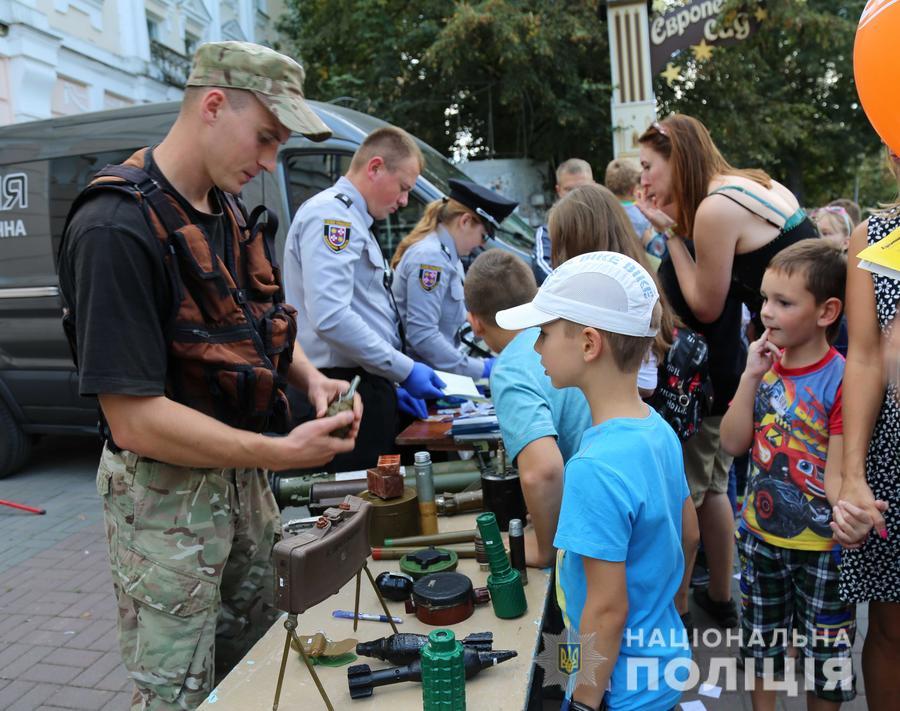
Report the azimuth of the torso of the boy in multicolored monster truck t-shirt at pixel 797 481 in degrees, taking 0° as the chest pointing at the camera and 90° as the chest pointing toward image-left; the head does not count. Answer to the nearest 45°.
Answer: approximately 45°

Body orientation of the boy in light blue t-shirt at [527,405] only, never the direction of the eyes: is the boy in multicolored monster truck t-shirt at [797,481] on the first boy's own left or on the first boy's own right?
on the first boy's own right

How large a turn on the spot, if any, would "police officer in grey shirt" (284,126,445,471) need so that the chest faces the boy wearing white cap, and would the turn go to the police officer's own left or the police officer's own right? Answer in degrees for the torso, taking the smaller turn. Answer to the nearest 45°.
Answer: approximately 90° to the police officer's own right

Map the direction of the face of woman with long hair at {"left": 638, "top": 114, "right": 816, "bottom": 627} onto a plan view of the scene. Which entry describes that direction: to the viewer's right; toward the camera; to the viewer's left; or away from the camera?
to the viewer's left

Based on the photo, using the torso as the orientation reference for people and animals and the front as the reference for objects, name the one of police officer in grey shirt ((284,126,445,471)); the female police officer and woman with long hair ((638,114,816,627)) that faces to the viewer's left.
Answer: the woman with long hair

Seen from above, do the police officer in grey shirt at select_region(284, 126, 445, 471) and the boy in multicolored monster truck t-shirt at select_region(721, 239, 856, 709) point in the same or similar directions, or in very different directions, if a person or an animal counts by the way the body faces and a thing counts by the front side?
very different directions

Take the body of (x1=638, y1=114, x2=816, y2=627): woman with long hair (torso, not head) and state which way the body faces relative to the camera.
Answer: to the viewer's left

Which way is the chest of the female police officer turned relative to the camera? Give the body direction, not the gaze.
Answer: to the viewer's right

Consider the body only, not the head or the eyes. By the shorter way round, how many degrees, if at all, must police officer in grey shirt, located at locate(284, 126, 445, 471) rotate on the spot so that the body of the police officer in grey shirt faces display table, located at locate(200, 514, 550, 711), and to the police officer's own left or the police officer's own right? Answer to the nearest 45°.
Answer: approximately 90° to the police officer's own right
